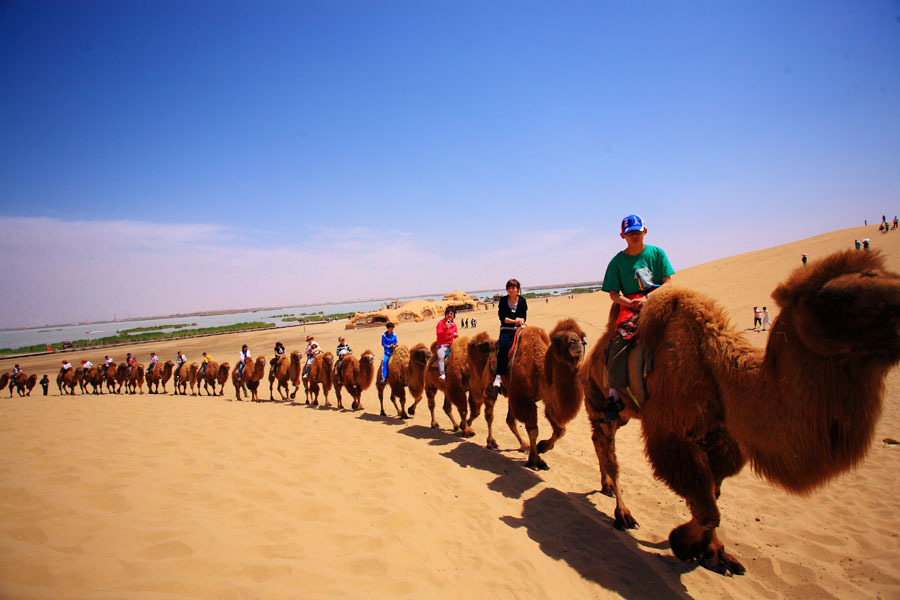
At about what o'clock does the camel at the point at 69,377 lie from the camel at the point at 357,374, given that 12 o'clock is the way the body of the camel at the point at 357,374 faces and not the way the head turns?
the camel at the point at 69,377 is roughly at 6 o'clock from the camel at the point at 357,374.

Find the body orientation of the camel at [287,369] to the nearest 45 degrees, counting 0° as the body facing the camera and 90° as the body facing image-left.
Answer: approximately 315°

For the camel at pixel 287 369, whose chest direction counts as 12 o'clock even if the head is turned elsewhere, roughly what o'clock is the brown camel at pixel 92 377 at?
The brown camel is roughly at 6 o'clock from the camel.

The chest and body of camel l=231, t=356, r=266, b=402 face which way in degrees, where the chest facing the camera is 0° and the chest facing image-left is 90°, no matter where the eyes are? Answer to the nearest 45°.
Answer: approximately 315°

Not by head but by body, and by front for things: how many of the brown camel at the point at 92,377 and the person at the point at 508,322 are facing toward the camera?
1

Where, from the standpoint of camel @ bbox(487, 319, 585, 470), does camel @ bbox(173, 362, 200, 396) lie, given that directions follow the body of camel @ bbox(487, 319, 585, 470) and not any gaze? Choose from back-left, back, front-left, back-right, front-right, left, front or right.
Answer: back

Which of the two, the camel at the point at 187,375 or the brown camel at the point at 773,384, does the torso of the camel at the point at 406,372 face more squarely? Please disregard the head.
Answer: the brown camel

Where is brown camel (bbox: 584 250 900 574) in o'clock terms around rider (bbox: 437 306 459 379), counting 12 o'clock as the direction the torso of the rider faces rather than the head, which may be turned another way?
The brown camel is roughly at 1 o'clock from the rider.
